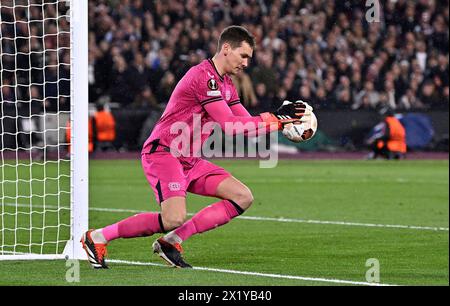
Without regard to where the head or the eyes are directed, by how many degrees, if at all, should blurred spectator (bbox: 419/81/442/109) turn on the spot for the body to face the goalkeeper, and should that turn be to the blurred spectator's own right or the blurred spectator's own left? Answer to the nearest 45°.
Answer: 0° — they already face them

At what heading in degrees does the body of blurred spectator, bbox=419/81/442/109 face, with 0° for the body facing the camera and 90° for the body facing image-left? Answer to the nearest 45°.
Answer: approximately 0°

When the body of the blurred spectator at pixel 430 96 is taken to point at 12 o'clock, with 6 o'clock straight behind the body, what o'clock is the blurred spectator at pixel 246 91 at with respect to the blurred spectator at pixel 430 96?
the blurred spectator at pixel 246 91 is roughly at 2 o'clock from the blurred spectator at pixel 430 96.

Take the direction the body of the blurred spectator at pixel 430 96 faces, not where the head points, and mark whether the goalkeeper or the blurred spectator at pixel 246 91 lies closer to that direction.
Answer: the goalkeeper

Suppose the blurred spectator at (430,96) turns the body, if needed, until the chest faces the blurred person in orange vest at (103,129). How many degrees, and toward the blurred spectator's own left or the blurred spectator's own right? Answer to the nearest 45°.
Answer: approximately 45° to the blurred spectator's own right

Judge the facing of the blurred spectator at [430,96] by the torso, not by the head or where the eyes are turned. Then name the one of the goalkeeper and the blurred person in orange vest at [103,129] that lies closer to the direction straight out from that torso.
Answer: the goalkeeper
